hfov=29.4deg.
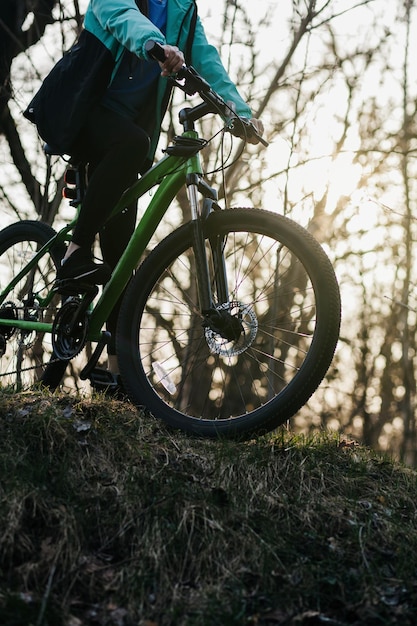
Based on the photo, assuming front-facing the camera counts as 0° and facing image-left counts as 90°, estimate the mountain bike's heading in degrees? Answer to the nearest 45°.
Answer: approximately 315°

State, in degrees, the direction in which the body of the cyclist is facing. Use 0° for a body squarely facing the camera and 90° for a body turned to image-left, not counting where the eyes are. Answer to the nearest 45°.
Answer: approximately 315°
